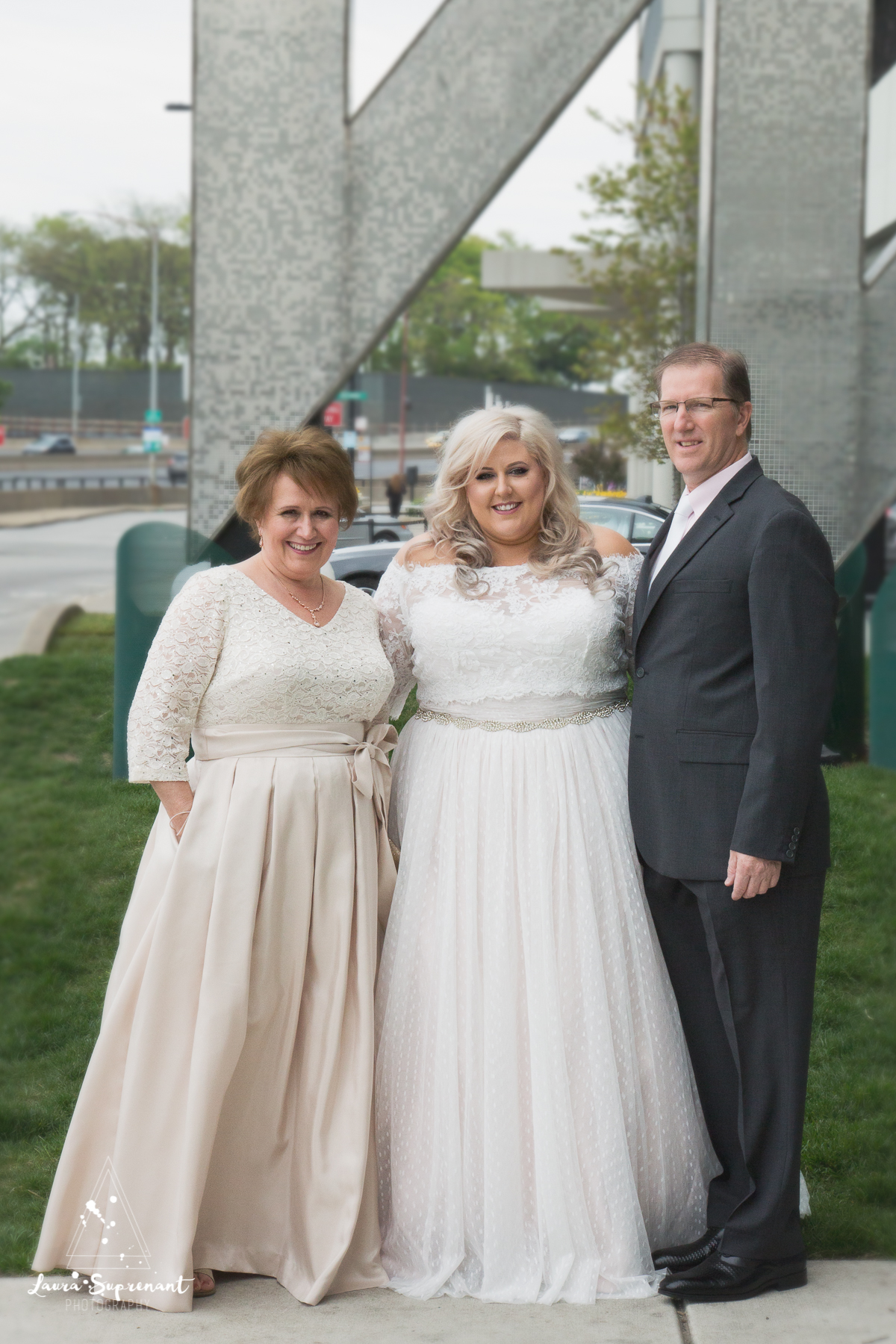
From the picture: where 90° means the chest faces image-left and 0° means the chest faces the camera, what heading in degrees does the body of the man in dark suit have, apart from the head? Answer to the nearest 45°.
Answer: approximately 45°

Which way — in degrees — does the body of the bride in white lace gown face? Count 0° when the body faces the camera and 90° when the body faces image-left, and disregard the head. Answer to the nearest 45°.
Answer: approximately 0°

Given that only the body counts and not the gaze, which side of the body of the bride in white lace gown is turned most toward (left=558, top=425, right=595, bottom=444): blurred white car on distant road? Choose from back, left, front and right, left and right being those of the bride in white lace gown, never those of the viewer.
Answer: back

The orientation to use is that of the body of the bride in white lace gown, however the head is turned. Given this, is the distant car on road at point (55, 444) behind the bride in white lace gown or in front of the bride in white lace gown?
behind

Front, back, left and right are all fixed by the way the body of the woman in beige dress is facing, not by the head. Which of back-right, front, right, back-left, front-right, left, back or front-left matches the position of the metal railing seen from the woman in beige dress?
back-left

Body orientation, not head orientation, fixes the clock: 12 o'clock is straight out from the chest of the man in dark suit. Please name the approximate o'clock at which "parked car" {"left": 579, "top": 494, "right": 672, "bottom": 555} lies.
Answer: The parked car is roughly at 4 o'clock from the man in dark suit.

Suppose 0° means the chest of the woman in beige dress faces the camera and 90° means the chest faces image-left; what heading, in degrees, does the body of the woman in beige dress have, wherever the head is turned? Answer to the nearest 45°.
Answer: approximately 315°
